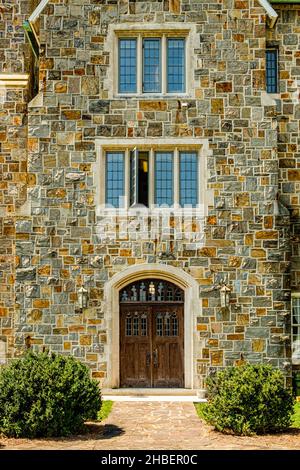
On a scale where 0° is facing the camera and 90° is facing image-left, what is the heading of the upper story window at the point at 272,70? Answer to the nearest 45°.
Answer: approximately 0°

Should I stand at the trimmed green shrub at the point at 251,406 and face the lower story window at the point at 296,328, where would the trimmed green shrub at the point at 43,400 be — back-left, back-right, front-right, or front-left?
back-left

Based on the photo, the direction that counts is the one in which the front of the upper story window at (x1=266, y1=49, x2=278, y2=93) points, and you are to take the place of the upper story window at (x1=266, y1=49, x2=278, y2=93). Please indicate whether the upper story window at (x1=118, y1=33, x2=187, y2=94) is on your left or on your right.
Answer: on your right
